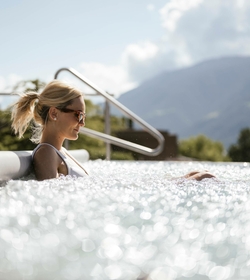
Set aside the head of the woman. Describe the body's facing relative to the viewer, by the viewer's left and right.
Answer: facing to the right of the viewer

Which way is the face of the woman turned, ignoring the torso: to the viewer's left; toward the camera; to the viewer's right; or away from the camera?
to the viewer's right
